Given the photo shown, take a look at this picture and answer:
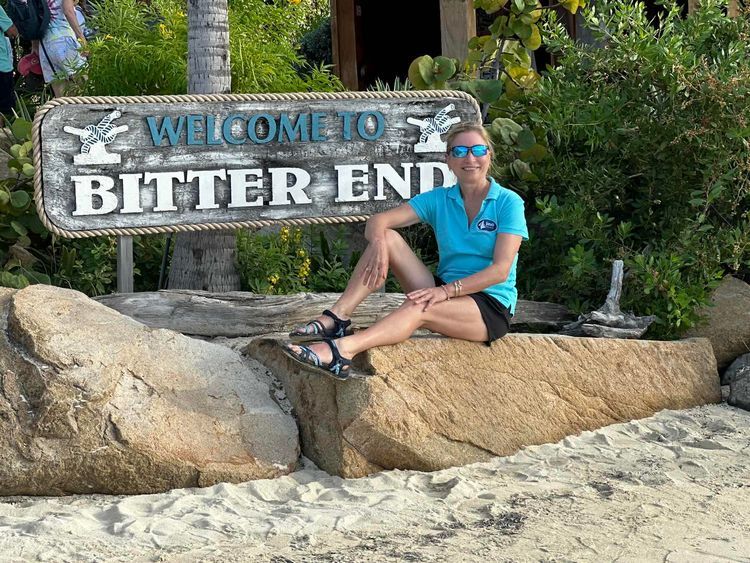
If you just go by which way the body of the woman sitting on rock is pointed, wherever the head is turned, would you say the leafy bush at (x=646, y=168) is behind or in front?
behind

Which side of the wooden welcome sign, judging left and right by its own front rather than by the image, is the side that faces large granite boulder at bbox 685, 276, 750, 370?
left

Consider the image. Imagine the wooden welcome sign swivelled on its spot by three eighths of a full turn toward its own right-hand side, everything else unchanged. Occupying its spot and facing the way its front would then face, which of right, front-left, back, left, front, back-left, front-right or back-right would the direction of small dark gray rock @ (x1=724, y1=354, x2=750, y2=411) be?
back-right

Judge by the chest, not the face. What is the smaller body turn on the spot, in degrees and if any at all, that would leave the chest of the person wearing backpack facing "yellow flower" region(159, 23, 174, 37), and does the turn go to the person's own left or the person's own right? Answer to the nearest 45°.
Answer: approximately 90° to the person's own right

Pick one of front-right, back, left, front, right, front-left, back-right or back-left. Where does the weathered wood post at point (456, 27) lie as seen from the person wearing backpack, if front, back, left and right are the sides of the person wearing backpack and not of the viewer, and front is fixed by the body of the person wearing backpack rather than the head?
front-right

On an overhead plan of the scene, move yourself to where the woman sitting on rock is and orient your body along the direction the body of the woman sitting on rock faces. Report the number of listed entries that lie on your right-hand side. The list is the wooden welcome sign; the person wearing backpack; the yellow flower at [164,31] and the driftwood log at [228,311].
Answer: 4

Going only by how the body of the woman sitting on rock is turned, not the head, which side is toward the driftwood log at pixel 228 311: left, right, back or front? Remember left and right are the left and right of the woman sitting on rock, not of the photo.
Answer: right

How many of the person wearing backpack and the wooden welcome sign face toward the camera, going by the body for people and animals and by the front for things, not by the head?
1

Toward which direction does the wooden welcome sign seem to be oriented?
toward the camera

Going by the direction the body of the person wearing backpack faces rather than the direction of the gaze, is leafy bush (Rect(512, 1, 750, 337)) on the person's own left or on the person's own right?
on the person's own right

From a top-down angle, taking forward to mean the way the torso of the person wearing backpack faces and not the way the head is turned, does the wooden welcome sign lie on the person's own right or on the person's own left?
on the person's own right

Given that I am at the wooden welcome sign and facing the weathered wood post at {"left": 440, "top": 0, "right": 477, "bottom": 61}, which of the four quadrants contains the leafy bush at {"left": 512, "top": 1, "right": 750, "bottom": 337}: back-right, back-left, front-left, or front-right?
front-right

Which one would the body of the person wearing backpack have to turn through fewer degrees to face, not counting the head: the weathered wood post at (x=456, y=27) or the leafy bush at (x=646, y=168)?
the weathered wood post
